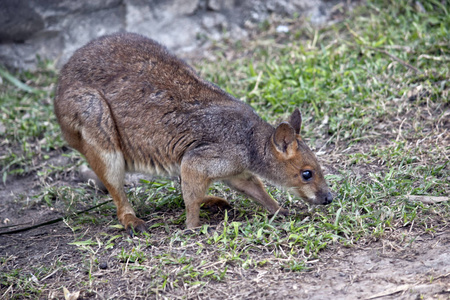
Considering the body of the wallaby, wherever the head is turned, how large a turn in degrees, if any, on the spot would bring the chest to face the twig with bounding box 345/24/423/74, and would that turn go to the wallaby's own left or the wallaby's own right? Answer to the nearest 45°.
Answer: approximately 45° to the wallaby's own left

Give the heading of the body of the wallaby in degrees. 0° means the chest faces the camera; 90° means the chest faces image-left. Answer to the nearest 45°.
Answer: approximately 270°
